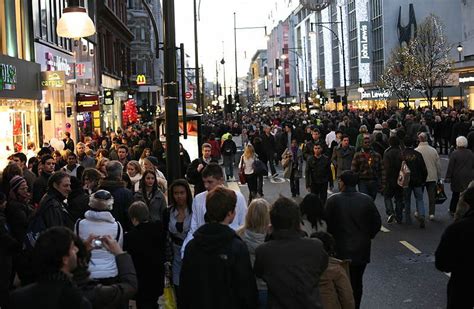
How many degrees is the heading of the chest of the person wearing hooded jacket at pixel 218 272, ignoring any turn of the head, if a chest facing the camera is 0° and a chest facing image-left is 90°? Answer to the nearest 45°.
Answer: approximately 225°

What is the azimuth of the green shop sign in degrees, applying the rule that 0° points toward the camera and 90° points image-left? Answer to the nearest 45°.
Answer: approximately 315°

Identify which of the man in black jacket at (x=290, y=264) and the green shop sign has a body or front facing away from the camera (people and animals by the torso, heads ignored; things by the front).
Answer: the man in black jacket

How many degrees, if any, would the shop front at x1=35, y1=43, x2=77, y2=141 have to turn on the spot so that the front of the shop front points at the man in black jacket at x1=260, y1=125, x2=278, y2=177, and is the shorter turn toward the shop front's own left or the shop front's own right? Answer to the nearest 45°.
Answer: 0° — it already faces them

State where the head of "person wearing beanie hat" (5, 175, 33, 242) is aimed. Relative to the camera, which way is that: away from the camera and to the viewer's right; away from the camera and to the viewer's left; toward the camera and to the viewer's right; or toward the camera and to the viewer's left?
toward the camera and to the viewer's right

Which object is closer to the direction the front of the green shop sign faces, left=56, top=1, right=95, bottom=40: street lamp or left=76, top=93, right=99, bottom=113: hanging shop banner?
the street lamp

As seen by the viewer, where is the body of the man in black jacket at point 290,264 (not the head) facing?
away from the camera

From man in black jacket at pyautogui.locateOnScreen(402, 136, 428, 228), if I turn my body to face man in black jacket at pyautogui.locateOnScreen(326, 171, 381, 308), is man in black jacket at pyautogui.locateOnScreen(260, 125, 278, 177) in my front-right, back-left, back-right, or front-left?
back-right

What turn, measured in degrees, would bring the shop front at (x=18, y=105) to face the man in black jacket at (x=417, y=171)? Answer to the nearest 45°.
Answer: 0° — it already faces them

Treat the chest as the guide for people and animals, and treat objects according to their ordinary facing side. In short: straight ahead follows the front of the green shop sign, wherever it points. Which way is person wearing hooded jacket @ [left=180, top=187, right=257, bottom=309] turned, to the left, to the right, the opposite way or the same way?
to the left

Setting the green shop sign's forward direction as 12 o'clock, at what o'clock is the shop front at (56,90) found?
The shop front is roughly at 8 o'clock from the green shop sign.

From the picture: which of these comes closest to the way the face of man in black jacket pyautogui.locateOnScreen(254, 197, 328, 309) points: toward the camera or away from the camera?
away from the camera
